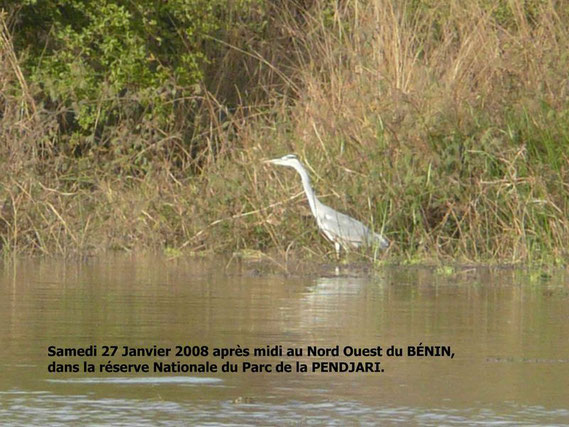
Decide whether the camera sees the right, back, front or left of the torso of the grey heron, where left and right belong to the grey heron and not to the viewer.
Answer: left
